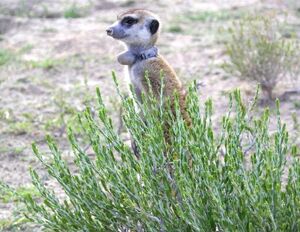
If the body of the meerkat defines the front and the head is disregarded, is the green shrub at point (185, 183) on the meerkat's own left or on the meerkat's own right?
on the meerkat's own left

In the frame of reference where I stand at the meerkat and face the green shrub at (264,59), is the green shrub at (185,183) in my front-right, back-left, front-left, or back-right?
back-right
